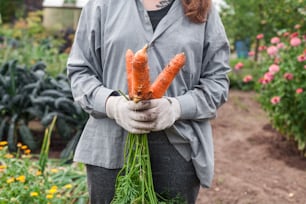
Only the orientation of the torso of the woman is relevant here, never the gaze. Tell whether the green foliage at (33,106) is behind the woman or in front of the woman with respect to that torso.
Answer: behind

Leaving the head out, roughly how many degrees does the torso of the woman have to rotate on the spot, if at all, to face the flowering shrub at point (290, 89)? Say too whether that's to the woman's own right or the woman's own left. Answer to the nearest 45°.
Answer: approximately 135° to the woman's own left

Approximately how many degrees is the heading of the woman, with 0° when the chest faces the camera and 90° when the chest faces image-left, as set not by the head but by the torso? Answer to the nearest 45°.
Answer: approximately 0°
